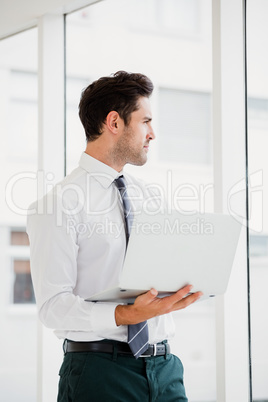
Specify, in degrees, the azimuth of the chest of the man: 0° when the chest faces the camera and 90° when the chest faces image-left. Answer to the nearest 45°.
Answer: approximately 315°

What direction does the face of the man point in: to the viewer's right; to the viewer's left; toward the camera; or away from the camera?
to the viewer's right
